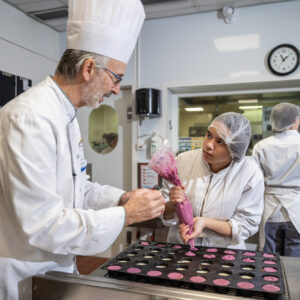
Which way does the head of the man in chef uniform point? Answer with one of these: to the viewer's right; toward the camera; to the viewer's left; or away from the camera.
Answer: to the viewer's right

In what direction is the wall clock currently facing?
toward the camera

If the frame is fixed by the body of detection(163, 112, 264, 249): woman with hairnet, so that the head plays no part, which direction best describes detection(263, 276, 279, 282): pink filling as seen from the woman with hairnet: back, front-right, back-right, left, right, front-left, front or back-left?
front-left

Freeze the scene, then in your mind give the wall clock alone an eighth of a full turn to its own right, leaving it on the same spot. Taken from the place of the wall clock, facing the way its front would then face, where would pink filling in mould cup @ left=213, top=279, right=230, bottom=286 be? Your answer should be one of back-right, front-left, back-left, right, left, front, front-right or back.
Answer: front-left

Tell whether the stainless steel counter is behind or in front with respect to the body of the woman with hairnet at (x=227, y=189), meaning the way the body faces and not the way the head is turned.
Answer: in front

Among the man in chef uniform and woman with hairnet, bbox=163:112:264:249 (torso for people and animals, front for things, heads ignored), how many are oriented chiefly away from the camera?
0

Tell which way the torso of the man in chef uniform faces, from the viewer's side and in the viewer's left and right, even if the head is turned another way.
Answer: facing to the right of the viewer

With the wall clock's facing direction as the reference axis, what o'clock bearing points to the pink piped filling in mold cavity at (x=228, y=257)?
The pink piped filling in mold cavity is roughly at 12 o'clock from the wall clock.
